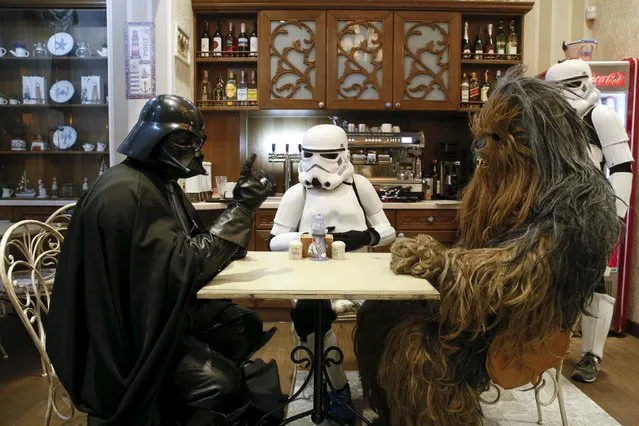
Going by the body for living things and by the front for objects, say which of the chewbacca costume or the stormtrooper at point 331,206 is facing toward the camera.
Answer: the stormtrooper

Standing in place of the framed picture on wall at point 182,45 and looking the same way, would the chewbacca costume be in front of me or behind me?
in front

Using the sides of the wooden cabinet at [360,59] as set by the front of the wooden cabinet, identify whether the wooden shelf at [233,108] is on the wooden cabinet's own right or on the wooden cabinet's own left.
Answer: on the wooden cabinet's own right

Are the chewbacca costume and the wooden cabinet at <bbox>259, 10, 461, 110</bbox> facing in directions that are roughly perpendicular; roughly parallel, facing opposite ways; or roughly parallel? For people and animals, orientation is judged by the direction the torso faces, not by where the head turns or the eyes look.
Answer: roughly perpendicular

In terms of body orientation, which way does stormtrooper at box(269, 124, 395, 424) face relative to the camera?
toward the camera

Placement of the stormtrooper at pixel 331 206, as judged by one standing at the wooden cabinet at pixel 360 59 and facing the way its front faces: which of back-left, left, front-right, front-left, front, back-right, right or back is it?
front

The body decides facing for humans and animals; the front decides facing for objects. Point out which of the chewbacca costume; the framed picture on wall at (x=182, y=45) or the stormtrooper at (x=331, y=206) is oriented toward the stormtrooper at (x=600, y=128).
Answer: the framed picture on wall

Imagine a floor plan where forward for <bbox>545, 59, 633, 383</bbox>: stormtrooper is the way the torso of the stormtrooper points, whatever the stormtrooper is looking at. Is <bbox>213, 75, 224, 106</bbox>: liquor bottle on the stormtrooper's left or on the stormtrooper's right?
on the stormtrooper's right

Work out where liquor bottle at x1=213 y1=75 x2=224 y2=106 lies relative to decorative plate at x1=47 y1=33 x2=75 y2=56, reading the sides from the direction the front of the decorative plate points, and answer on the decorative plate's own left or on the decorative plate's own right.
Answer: on the decorative plate's own left

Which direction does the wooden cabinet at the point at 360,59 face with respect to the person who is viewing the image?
facing the viewer

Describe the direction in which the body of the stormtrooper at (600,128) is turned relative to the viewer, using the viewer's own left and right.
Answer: facing the viewer and to the left of the viewer

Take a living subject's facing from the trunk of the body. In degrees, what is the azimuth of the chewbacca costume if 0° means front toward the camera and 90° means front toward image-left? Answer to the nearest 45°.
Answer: approximately 90°
